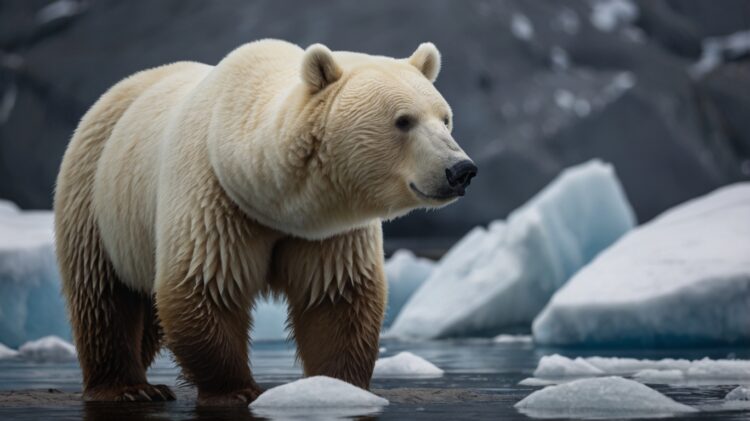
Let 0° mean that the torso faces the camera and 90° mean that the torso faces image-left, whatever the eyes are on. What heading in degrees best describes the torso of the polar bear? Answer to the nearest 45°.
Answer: approximately 315°

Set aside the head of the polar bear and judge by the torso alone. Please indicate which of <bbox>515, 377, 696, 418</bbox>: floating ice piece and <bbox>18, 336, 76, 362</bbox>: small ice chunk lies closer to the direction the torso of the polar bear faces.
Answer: the floating ice piece

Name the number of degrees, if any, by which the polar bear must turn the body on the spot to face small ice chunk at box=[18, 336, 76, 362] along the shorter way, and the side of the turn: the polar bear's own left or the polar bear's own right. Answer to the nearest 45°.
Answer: approximately 135° to the polar bear's own left

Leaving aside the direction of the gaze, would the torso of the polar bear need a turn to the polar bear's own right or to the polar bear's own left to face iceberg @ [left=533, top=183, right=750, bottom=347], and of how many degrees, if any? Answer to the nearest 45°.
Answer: approximately 90° to the polar bear's own left

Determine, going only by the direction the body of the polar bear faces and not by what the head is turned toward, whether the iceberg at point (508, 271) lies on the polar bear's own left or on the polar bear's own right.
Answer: on the polar bear's own left
